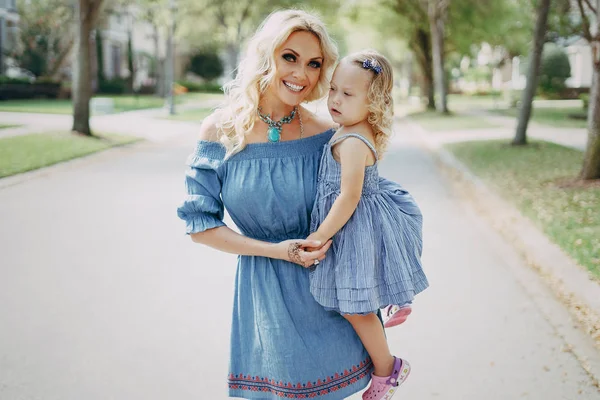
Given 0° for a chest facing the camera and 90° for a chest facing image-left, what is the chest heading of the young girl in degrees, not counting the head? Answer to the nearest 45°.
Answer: approximately 90°

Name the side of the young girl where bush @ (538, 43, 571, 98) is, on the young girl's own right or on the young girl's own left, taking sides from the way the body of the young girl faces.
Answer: on the young girl's own right

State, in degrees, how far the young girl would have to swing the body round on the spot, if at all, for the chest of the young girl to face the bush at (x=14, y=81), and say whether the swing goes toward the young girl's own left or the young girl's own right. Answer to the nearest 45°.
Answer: approximately 45° to the young girl's own right

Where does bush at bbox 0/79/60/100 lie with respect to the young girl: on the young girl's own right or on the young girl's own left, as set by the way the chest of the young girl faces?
on the young girl's own right

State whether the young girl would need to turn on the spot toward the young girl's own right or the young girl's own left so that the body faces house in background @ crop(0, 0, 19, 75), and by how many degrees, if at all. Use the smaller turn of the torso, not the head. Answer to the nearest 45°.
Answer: approximately 45° to the young girl's own right

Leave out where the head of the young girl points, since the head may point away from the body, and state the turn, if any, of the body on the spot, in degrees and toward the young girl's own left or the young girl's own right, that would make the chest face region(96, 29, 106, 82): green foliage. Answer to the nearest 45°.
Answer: approximately 90° to the young girl's own right

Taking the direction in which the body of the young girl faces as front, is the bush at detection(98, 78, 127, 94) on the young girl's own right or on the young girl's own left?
on the young girl's own right

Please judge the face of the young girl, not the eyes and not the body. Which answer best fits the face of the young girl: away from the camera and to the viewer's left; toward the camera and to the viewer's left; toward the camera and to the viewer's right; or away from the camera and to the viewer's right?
toward the camera and to the viewer's left

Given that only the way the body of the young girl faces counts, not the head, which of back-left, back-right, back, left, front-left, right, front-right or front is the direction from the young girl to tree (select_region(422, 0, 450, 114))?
right
